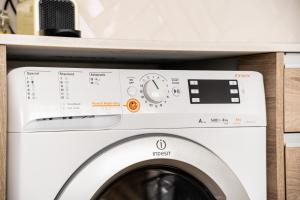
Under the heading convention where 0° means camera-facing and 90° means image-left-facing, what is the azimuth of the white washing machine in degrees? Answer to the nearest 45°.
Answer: approximately 0°
